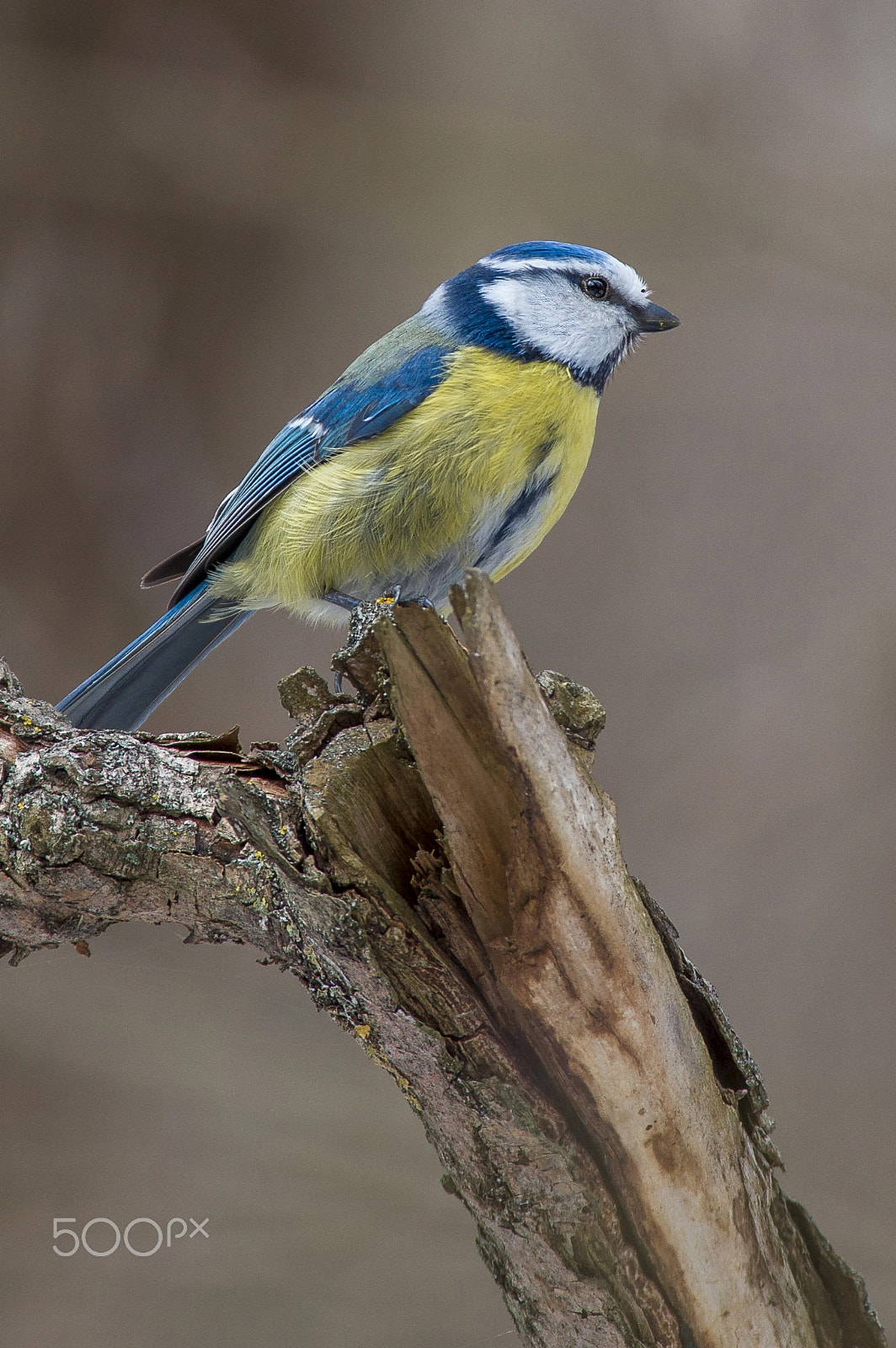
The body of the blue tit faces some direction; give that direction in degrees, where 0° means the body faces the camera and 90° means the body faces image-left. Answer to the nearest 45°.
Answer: approximately 270°
